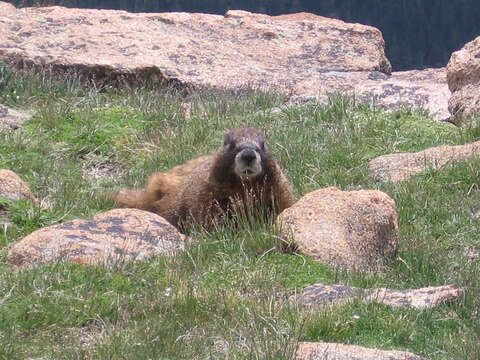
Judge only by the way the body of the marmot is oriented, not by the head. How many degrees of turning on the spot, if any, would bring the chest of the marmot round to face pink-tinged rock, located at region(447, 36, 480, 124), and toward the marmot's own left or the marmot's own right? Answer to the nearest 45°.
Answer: approximately 90° to the marmot's own left

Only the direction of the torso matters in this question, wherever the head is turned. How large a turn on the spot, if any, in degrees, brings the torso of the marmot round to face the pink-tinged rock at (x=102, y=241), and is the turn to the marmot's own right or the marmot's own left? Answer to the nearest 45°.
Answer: approximately 90° to the marmot's own right

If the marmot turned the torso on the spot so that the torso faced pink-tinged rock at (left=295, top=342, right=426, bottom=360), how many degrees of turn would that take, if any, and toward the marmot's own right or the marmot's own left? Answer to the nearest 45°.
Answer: approximately 45° to the marmot's own right

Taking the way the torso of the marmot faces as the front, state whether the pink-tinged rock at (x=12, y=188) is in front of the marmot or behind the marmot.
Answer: behind

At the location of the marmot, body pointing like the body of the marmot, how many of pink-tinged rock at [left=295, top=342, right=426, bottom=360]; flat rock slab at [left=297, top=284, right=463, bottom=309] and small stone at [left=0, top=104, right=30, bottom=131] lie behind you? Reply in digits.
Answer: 1

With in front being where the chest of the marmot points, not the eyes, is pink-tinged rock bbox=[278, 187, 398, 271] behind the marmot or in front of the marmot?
in front

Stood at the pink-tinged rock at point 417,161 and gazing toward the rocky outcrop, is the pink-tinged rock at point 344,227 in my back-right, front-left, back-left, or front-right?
back-left

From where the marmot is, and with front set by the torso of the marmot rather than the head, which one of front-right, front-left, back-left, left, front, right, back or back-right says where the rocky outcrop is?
back-left

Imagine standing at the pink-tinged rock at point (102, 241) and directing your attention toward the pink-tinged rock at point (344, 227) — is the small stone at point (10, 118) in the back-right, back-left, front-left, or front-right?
back-left

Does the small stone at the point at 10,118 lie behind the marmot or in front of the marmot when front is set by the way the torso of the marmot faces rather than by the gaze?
behind

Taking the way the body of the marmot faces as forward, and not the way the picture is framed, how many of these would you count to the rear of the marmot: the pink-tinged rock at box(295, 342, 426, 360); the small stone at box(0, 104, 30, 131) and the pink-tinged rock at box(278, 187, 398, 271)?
1

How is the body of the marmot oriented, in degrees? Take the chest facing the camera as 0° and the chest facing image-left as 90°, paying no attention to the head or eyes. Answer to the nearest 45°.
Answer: approximately 315°
